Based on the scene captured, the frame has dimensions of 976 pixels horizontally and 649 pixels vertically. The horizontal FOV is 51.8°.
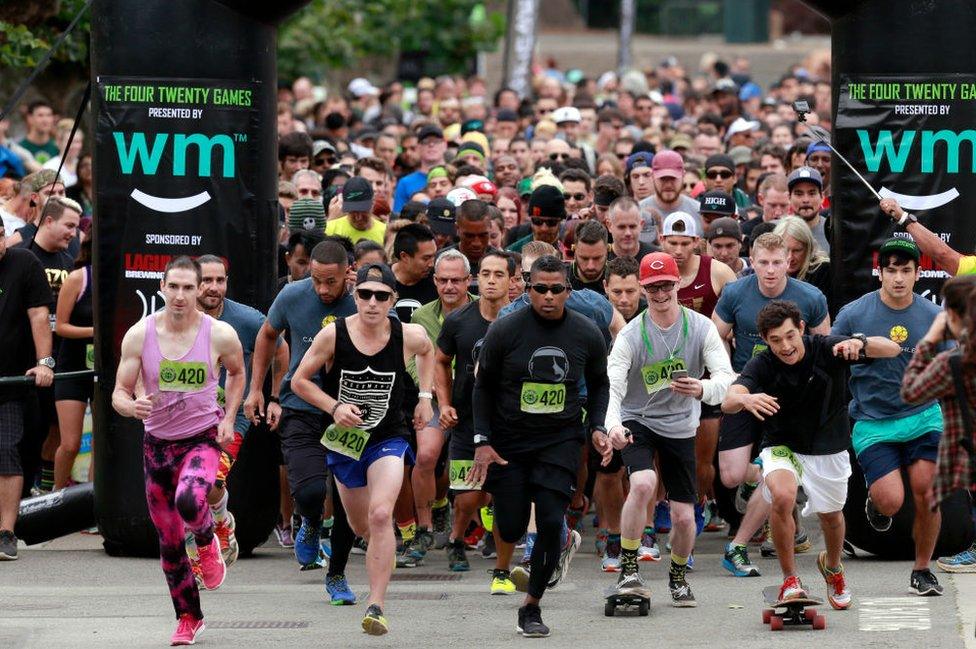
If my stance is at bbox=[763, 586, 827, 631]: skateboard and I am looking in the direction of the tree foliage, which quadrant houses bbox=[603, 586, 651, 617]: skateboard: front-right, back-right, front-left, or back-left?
front-left

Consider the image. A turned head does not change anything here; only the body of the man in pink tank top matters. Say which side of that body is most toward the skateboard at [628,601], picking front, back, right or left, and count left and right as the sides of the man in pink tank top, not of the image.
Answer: left

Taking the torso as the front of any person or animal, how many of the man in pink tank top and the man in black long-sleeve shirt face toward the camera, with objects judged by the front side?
2

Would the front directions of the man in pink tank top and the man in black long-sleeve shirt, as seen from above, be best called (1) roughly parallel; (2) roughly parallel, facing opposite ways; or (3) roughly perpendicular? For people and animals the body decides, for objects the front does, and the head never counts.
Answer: roughly parallel

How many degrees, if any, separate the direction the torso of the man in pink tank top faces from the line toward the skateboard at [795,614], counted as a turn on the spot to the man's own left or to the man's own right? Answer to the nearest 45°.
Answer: approximately 90° to the man's own left

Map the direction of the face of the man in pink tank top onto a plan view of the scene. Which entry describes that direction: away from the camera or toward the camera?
toward the camera

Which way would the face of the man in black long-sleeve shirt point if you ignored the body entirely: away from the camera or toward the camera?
toward the camera

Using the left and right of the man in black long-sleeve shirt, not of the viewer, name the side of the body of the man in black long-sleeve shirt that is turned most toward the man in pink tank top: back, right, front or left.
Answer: right

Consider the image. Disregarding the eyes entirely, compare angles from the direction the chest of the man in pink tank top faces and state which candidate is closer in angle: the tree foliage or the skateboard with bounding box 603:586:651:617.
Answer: the skateboard

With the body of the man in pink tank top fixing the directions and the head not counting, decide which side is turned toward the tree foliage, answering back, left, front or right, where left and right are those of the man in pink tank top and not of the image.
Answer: back

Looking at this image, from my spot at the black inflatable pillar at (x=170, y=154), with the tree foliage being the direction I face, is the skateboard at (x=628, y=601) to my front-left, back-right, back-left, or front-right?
back-right

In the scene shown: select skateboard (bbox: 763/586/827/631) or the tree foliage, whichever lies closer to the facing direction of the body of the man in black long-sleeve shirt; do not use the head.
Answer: the skateboard

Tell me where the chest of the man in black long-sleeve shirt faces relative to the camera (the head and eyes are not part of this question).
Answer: toward the camera

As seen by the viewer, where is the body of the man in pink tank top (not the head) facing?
toward the camera

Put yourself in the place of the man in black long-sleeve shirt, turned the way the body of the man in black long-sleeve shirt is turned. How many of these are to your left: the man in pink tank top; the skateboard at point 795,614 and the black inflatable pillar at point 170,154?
1

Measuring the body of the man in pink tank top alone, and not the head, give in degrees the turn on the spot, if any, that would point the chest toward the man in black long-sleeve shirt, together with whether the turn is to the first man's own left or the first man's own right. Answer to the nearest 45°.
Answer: approximately 90° to the first man's own left
